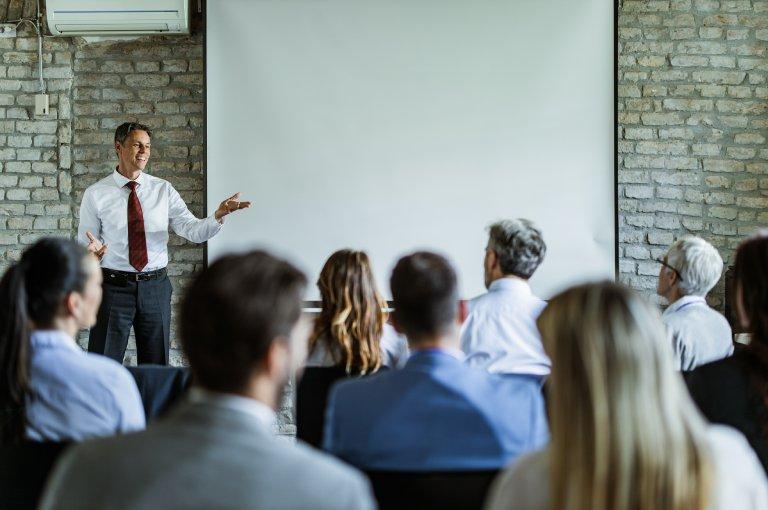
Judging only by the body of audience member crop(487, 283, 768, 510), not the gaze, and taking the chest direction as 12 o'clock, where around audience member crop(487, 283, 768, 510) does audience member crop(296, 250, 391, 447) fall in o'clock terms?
audience member crop(296, 250, 391, 447) is roughly at 11 o'clock from audience member crop(487, 283, 768, 510).

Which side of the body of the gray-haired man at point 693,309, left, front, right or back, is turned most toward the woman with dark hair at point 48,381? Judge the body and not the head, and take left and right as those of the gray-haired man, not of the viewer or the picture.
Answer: left

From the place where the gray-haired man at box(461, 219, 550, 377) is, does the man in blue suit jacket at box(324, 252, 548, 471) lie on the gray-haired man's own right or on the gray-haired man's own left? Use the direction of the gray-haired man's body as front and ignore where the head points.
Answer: on the gray-haired man's own left

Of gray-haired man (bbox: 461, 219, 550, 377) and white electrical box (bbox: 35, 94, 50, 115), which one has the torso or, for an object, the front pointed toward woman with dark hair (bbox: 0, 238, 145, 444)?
the white electrical box

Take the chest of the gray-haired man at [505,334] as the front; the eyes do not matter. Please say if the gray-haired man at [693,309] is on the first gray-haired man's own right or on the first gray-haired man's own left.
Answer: on the first gray-haired man's own right

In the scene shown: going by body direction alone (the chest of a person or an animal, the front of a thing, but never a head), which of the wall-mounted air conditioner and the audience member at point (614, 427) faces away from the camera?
the audience member

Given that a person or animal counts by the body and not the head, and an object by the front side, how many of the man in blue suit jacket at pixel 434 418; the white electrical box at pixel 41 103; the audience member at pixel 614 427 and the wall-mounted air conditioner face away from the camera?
2

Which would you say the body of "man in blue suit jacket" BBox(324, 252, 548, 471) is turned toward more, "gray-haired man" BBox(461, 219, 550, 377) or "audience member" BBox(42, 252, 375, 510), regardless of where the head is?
the gray-haired man

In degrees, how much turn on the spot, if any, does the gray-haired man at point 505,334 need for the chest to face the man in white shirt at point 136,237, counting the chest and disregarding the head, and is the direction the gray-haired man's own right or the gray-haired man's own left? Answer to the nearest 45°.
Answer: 0° — they already face them

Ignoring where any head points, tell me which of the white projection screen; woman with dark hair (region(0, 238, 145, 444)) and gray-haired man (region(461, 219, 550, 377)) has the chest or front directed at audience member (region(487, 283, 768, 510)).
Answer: the white projection screen

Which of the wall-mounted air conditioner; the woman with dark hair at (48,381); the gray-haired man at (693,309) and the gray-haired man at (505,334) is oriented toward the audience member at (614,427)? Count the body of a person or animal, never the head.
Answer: the wall-mounted air conditioner

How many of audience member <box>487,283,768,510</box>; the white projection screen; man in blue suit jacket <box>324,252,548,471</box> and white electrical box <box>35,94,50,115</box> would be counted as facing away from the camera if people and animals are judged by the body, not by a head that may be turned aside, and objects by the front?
2

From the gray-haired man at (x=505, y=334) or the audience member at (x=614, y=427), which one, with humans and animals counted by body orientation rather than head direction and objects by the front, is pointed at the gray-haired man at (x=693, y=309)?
the audience member

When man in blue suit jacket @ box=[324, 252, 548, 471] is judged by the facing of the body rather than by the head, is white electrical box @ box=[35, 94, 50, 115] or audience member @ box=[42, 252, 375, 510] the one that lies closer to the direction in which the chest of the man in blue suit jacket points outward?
the white electrical box

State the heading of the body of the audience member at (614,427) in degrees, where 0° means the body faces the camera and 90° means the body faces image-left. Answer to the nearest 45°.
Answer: approximately 180°

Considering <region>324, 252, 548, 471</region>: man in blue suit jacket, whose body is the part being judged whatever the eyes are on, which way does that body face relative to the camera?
away from the camera
